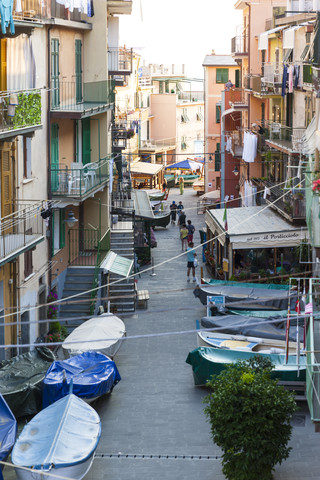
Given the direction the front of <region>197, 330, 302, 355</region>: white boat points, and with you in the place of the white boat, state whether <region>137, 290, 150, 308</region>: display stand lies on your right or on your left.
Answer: on your right

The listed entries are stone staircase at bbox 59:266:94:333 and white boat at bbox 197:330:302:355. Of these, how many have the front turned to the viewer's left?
1

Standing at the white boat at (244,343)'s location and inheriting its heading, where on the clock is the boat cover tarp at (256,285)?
The boat cover tarp is roughly at 3 o'clock from the white boat.

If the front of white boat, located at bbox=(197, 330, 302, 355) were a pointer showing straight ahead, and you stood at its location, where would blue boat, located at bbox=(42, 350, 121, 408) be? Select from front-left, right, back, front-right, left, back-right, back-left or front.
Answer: front-left

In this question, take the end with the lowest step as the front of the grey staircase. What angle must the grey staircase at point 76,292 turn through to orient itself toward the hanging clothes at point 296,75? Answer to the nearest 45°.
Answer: approximately 135° to its left

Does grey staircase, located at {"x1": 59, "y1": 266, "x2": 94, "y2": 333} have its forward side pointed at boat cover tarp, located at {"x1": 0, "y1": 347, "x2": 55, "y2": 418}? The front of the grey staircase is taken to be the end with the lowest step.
yes

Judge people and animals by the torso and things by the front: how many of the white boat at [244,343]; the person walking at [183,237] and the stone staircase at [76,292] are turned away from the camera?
1

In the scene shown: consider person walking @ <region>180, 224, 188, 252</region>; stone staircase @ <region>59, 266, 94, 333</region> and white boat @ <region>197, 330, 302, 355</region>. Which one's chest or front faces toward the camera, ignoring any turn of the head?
the stone staircase

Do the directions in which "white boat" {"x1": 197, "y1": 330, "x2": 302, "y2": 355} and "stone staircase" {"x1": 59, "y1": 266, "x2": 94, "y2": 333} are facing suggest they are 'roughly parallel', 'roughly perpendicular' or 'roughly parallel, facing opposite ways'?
roughly perpendicular

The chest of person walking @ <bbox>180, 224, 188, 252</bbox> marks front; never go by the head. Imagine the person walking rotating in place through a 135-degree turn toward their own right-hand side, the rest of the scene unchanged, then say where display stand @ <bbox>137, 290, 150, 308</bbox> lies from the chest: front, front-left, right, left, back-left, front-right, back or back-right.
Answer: front-right

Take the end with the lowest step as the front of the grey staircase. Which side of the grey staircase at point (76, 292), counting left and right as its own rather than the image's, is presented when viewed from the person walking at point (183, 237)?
back

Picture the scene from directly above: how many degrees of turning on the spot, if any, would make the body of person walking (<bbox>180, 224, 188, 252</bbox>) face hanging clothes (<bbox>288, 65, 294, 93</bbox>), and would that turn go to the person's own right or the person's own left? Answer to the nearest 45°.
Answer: approximately 135° to the person's own right

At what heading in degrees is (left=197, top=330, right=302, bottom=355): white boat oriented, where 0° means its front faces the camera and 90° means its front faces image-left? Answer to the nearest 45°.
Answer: approximately 90°

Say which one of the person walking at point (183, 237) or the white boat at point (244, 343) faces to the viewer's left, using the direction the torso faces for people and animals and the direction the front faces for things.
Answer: the white boat
